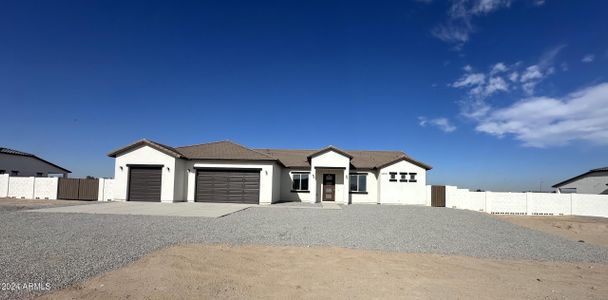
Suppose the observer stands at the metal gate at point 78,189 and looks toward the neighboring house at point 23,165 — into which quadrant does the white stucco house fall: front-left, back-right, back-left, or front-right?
back-right

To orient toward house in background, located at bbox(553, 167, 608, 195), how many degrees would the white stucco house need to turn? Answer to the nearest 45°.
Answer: approximately 90° to its left

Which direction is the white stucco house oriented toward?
toward the camera

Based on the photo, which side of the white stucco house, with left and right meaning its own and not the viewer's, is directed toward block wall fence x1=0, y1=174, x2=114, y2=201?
right

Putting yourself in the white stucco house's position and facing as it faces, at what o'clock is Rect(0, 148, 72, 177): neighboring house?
The neighboring house is roughly at 4 o'clock from the white stucco house.

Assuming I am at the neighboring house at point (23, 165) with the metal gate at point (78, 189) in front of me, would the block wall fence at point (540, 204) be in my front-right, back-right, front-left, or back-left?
front-left

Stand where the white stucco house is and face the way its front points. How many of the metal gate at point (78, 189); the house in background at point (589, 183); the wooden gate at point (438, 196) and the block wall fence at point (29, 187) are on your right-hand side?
2

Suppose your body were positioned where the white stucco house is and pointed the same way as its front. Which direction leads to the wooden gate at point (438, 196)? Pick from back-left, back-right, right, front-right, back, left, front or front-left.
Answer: left

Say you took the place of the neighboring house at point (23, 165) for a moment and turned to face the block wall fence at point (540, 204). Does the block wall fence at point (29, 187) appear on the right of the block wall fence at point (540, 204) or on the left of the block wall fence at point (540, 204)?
right

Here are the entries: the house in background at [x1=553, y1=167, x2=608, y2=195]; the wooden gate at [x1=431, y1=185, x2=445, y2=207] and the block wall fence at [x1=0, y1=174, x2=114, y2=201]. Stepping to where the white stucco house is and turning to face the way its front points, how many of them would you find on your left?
2

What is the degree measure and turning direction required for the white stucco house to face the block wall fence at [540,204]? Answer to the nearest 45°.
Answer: approximately 90° to its left

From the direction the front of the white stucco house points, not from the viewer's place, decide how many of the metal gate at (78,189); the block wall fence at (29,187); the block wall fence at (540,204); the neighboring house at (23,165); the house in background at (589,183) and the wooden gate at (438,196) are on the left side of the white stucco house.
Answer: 3
